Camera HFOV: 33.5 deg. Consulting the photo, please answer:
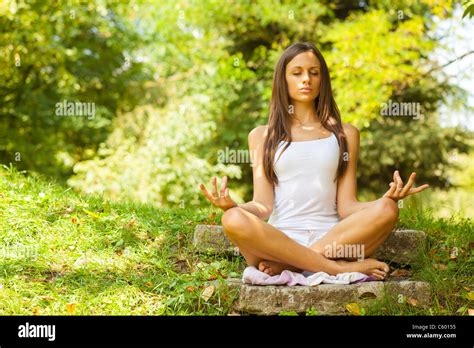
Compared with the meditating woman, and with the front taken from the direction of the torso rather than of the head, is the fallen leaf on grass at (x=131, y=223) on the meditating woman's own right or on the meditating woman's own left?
on the meditating woman's own right

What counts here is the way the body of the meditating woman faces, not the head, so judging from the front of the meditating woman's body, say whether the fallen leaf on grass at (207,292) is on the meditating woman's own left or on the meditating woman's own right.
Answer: on the meditating woman's own right

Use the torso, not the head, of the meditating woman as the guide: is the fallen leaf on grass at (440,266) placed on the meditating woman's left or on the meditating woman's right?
on the meditating woman's left

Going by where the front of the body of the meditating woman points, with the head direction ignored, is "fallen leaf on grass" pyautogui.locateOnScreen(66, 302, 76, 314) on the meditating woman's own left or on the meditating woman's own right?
on the meditating woman's own right

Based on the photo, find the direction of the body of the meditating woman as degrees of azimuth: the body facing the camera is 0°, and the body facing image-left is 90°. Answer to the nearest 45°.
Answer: approximately 0°
